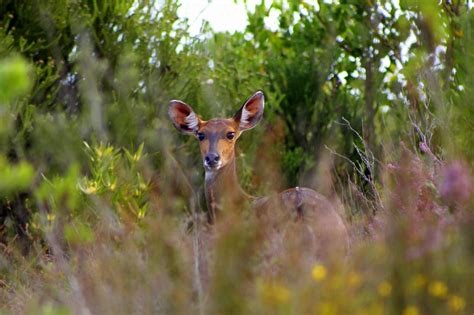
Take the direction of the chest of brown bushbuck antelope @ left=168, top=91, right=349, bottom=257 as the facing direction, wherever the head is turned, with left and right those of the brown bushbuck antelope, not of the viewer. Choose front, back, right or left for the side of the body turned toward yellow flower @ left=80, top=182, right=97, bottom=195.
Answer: front

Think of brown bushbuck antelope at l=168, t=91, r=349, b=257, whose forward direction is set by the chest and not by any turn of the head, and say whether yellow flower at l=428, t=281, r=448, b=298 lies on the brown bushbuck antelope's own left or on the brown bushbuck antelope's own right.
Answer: on the brown bushbuck antelope's own left

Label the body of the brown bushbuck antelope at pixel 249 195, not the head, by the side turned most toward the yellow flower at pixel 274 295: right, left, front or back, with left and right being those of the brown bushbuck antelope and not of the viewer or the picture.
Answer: left

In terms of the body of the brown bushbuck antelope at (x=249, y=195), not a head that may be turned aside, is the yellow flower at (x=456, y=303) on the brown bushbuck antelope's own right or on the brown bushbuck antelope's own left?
on the brown bushbuck antelope's own left

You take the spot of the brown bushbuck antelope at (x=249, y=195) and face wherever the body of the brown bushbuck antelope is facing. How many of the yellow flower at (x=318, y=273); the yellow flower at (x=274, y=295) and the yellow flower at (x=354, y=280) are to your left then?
3

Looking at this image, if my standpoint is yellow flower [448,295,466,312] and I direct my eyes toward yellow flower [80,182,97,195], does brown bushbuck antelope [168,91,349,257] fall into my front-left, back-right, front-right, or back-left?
front-right

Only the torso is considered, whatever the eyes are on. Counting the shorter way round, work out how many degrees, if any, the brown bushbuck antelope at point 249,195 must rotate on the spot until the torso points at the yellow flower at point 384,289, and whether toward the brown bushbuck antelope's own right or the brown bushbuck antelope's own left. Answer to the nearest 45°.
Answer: approximately 90° to the brown bushbuck antelope's own left

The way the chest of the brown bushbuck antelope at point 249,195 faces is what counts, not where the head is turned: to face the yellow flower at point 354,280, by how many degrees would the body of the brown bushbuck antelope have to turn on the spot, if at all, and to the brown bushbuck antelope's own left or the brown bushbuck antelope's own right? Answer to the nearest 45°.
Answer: approximately 90° to the brown bushbuck antelope's own left

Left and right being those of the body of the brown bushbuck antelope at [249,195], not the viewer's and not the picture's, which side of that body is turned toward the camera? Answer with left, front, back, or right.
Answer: left

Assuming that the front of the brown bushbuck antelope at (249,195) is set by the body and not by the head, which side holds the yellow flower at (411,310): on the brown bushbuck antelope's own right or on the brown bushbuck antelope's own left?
on the brown bushbuck antelope's own left

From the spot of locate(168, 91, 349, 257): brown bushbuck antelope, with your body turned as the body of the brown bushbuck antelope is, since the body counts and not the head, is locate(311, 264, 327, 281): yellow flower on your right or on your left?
on your left
